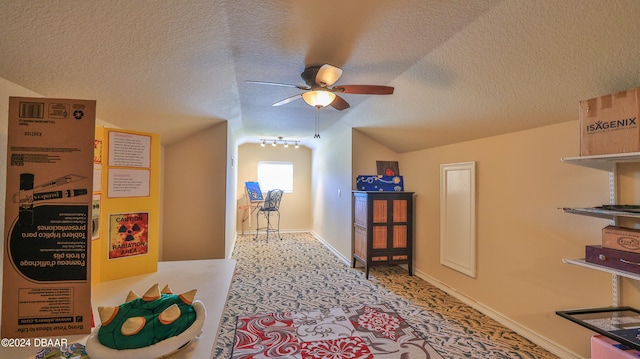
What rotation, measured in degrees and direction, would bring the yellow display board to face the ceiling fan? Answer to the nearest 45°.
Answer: approximately 45° to its left

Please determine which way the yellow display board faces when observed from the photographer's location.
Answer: facing the viewer and to the right of the viewer

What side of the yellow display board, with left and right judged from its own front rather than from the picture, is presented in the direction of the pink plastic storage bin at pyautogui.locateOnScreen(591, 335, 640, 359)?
front

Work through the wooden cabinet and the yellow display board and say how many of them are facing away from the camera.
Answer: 0

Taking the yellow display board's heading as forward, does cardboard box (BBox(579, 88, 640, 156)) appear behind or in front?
in front

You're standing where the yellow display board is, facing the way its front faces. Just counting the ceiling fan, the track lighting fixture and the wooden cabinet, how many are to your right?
0
